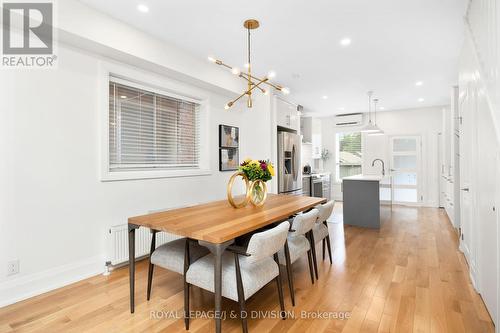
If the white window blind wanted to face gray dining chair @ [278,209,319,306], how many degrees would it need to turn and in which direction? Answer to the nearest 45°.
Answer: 0° — it already faces it

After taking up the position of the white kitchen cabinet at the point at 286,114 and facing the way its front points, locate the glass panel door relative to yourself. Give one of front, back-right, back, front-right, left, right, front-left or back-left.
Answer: left

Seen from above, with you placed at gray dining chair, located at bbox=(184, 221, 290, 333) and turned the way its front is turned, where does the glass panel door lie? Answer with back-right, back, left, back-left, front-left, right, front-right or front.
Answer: right

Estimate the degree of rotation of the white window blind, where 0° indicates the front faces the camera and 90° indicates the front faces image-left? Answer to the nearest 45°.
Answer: approximately 315°

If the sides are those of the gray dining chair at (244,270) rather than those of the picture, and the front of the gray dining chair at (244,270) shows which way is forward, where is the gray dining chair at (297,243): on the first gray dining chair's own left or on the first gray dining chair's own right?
on the first gray dining chair's own right

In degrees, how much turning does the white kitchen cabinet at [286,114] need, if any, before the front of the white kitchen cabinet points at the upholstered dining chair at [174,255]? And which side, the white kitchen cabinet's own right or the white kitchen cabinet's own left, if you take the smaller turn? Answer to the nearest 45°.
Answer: approximately 45° to the white kitchen cabinet's own right

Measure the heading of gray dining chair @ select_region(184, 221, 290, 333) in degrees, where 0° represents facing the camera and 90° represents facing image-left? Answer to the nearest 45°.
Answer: approximately 135°

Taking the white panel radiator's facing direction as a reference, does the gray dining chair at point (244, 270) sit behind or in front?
in front

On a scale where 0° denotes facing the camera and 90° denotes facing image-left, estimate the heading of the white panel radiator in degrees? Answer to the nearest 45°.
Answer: approximately 315°

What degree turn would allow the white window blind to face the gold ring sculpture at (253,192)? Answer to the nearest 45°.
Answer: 0° — it already faces it
